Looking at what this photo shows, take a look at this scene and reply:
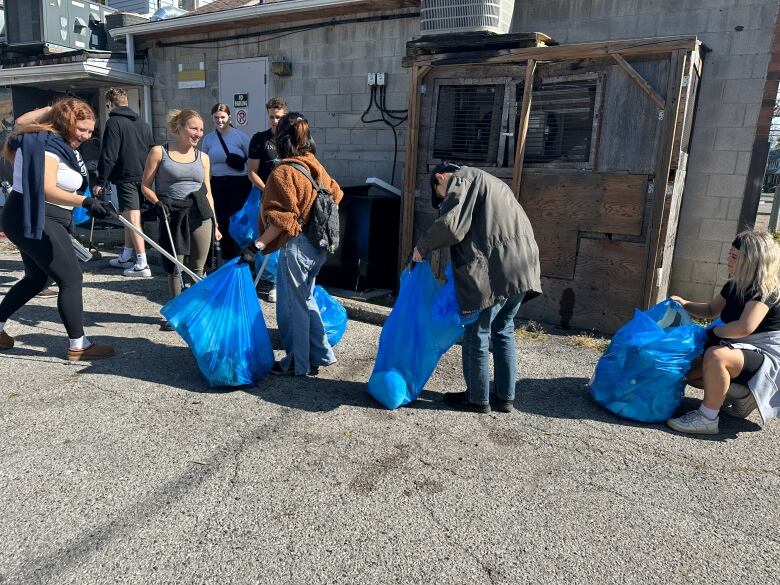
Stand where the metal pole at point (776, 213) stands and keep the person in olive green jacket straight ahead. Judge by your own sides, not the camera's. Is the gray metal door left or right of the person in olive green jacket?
right

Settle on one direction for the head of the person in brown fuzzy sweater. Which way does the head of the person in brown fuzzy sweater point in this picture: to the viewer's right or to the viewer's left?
to the viewer's left

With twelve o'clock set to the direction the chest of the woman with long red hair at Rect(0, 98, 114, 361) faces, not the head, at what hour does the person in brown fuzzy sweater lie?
The person in brown fuzzy sweater is roughly at 1 o'clock from the woman with long red hair.

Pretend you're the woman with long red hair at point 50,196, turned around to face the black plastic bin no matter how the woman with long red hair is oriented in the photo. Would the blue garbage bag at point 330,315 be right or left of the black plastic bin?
right

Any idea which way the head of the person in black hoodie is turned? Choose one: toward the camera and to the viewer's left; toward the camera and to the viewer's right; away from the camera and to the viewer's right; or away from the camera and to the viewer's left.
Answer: away from the camera and to the viewer's left

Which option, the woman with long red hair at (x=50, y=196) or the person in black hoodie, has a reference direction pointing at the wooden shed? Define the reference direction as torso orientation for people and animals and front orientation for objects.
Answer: the woman with long red hair

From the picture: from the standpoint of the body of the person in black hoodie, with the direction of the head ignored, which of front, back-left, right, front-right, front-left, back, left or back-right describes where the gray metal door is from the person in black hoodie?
right

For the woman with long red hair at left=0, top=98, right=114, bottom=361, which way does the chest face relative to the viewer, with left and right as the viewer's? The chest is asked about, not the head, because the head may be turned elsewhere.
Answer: facing to the right of the viewer

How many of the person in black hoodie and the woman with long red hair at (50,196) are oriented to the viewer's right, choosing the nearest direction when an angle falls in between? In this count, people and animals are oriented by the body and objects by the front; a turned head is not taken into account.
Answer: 1

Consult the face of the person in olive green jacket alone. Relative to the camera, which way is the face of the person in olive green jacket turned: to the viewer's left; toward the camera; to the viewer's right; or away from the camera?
to the viewer's left

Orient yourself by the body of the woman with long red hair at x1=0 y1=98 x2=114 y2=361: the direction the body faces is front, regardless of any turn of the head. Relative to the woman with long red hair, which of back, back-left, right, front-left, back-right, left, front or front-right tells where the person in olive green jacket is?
front-right

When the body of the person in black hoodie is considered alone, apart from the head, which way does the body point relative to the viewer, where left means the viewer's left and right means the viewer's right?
facing away from the viewer and to the left of the viewer

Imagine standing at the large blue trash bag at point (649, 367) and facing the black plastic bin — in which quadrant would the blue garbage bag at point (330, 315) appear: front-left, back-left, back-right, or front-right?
front-left
